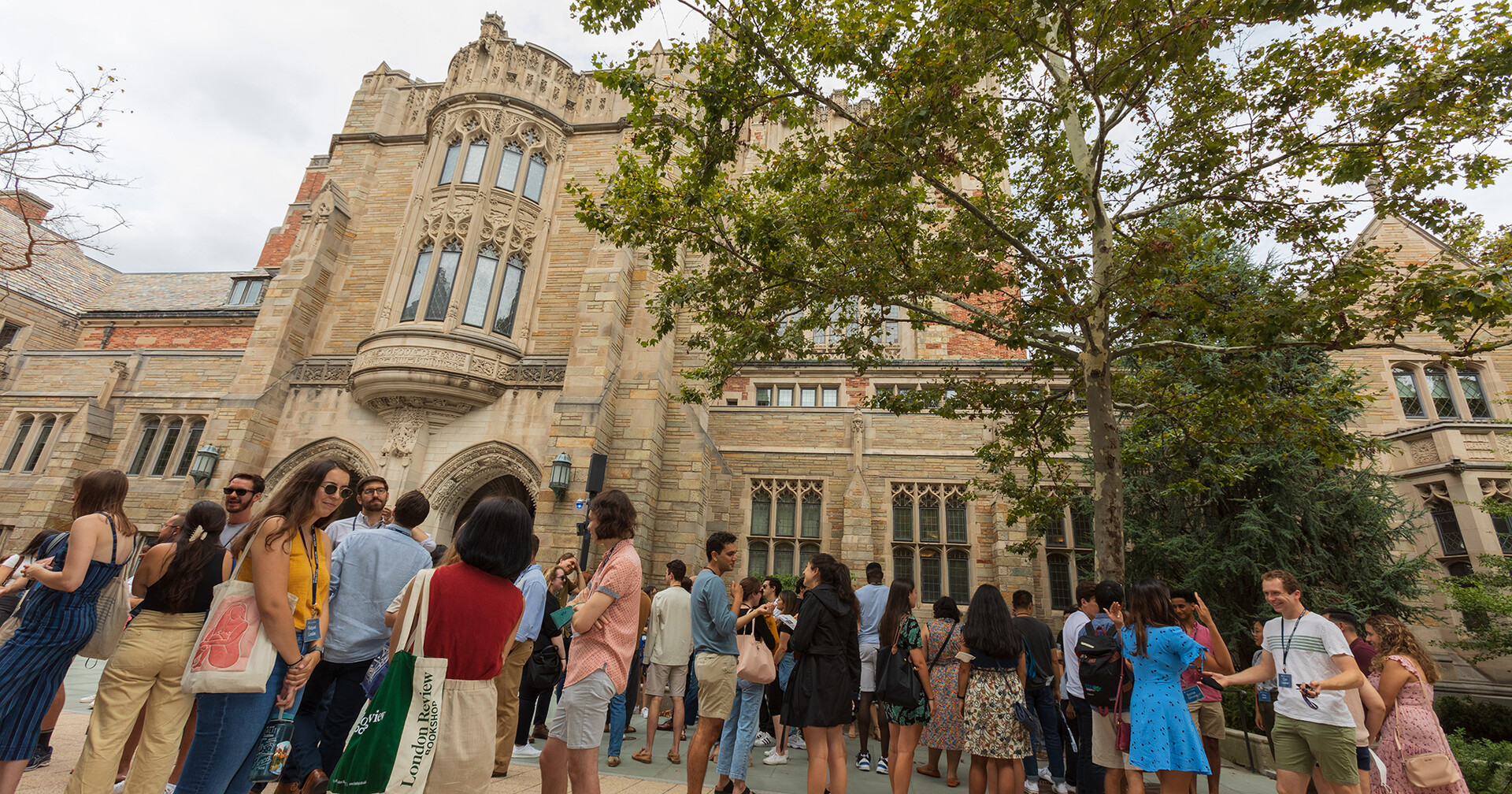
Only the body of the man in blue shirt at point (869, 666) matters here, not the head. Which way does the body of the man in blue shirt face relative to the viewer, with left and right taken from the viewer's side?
facing away from the viewer

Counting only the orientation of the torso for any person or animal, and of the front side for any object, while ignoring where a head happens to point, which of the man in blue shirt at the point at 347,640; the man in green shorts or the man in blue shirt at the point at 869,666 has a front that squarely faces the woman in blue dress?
the man in green shorts

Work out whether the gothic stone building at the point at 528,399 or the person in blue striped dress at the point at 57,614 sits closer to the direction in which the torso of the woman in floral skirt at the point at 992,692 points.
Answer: the gothic stone building

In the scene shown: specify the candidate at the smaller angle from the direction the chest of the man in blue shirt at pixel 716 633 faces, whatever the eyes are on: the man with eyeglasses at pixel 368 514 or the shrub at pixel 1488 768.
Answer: the shrub

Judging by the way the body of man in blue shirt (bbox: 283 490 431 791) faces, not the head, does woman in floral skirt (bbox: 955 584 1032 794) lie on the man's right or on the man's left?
on the man's right

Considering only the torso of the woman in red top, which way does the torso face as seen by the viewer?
away from the camera

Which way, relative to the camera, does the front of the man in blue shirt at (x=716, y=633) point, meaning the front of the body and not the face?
to the viewer's right

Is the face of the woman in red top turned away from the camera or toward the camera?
away from the camera

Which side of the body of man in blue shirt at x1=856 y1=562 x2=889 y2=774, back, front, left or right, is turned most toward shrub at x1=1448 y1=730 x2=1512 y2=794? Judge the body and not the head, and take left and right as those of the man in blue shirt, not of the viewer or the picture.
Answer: right

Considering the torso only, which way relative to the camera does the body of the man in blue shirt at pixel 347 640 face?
away from the camera

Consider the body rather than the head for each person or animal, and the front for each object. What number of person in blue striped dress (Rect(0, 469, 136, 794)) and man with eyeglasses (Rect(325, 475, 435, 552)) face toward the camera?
1

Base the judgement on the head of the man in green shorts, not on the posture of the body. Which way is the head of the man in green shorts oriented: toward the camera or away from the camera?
toward the camera

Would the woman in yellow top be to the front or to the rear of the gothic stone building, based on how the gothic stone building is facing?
to the front

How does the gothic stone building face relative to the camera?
toward the camera

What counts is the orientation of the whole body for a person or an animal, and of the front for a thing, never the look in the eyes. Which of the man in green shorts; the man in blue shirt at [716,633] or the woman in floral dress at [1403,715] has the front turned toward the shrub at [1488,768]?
the man in blue shirt

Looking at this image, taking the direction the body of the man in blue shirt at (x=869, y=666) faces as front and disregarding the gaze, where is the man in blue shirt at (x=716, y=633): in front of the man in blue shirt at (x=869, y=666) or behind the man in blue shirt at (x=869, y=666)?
behind

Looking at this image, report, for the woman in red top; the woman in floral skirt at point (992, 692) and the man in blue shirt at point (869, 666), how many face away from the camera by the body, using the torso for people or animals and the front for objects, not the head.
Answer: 3

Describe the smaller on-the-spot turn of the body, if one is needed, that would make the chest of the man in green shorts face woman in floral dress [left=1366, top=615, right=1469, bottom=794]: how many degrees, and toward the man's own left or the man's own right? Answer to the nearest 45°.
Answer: approximately 180°
